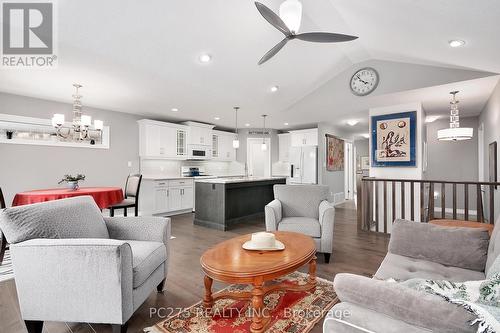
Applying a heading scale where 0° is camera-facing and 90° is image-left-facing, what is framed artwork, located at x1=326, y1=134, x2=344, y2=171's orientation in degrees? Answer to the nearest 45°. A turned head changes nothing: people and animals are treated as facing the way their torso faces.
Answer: approximately 315°

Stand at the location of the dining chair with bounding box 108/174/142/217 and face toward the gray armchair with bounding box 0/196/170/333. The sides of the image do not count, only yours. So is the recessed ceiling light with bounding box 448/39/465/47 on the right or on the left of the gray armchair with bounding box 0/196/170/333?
left

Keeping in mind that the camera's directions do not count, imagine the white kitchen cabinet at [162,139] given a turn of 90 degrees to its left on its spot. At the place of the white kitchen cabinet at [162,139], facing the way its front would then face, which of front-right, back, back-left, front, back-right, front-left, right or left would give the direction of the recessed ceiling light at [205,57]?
back-right

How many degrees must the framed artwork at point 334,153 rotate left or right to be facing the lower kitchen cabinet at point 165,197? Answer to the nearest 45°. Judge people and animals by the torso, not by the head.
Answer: approximately 90° to its right

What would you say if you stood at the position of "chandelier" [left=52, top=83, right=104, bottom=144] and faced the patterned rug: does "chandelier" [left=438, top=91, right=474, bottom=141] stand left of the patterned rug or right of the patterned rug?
left

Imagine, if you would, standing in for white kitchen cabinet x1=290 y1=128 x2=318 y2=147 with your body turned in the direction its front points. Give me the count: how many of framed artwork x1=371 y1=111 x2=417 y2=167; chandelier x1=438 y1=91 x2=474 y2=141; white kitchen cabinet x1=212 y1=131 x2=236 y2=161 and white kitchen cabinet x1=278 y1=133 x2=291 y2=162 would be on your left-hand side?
2

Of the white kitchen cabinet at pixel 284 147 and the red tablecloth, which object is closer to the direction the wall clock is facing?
the red tablecloth
